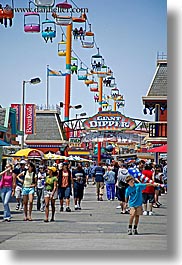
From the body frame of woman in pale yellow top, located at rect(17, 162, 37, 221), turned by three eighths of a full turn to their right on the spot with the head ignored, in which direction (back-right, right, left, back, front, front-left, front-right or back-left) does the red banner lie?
front-right

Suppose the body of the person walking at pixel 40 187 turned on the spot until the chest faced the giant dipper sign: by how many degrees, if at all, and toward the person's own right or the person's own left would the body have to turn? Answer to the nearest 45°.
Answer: approximately 180°

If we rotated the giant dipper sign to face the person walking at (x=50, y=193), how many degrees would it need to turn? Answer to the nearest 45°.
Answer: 0° — it already faces them
